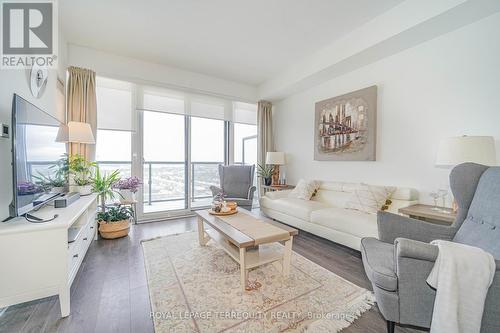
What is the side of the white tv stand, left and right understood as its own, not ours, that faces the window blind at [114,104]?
left

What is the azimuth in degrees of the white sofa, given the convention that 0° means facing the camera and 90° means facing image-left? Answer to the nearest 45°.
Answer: approximately 45°

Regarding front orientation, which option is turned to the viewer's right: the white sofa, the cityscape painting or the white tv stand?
the white tv stand

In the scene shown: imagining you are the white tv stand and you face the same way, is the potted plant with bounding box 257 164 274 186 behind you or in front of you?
in front

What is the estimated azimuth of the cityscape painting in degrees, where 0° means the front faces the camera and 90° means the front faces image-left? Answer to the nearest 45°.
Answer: approximately 45°

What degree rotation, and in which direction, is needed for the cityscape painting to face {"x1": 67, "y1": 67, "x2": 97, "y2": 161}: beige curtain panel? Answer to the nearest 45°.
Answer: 0° — it already faces it

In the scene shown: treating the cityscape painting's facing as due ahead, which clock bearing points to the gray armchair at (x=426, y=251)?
The gray armchair is roughly at 10 o'clock from the cityscape painting.

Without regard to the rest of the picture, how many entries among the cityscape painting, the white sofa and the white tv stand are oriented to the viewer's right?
1

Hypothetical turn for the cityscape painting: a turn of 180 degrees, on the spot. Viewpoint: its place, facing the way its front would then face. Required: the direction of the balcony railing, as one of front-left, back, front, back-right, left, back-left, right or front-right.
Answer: back-left

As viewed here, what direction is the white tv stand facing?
to the viewer's right

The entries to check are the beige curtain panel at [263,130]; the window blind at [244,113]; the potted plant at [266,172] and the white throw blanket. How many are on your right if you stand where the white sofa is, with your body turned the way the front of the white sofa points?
3

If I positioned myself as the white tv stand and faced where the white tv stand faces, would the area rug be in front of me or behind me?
in front

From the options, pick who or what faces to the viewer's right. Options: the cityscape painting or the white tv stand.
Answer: the white tv stand
